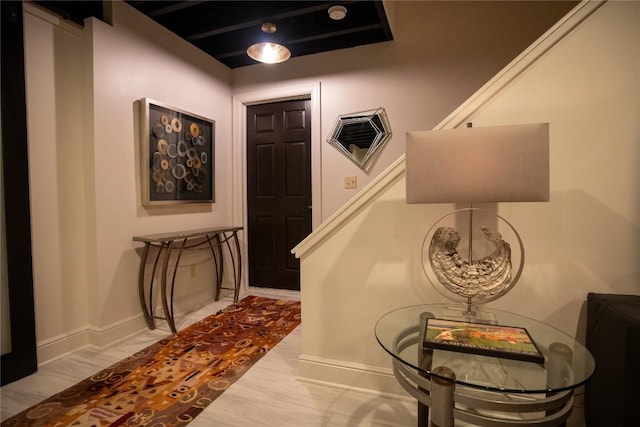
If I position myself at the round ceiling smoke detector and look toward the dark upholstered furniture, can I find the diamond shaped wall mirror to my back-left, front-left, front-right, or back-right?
back-left

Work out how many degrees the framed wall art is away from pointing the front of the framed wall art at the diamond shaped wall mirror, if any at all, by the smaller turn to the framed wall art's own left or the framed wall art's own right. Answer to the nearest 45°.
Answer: approximately 45° to the framed wall art's own left

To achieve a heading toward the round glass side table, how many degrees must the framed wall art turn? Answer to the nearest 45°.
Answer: approximately 45° to its right

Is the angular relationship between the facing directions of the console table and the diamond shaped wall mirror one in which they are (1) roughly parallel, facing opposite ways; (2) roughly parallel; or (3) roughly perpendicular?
roughly perpendicular

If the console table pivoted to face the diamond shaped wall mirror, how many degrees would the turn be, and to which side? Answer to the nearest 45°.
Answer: approximately 45° to its left

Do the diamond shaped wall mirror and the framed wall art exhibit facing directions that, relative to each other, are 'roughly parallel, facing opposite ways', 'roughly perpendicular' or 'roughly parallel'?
roughly perpendicular

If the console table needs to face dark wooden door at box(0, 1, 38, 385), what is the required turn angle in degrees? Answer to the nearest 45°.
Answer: approximately 90° to its right

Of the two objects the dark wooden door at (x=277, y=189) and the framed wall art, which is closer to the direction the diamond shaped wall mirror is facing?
the framed wall art

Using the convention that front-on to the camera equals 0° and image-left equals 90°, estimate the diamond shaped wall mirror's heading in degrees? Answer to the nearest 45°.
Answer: approximately 0°

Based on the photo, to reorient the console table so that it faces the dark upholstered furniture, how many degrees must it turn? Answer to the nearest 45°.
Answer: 0° — it already faces it
